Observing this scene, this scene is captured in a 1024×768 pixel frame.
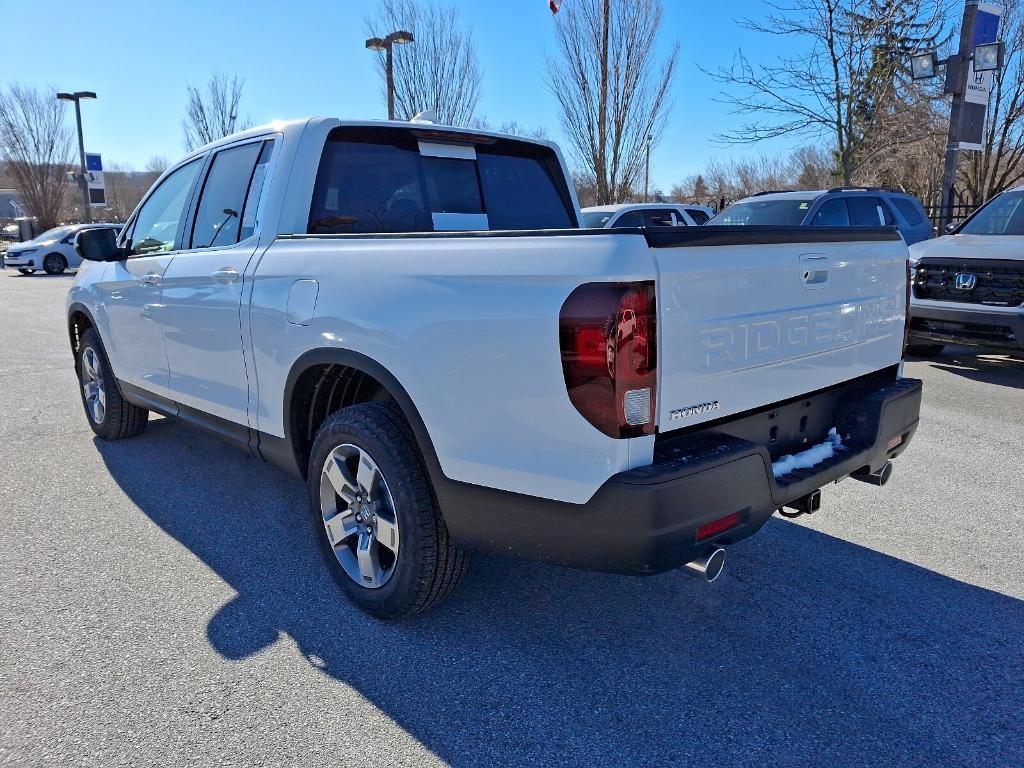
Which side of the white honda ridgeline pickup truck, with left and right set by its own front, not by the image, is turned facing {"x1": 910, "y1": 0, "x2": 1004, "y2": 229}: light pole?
right

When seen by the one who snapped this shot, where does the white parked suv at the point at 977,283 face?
facing the viewer and to the left of the viewer

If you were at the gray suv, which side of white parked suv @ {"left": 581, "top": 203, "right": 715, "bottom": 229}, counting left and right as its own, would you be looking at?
left

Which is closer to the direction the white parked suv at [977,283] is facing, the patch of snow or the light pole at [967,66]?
the patch of snow

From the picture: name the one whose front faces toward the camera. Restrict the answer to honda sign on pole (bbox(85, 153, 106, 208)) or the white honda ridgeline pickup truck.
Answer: the honda sign on pole

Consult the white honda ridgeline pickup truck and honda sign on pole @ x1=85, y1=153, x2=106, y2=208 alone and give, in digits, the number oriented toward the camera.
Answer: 1

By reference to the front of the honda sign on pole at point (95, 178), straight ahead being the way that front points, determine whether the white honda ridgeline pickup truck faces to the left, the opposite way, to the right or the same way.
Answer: the opposite way

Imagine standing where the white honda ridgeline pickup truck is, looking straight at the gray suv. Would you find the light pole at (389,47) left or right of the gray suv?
left

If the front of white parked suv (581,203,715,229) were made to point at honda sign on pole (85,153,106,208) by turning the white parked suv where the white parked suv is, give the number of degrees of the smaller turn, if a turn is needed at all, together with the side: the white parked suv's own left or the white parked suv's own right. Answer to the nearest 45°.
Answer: approximately 90° to the white parked suv's own right

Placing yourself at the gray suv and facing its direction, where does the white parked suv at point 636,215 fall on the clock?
The white parked suv is roughly at 2 o'clock from the gray suv.

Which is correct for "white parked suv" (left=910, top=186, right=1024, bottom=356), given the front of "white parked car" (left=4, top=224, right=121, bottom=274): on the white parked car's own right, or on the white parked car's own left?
on the white parked car's own left

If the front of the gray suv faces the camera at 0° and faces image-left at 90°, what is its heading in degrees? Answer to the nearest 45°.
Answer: approximately 45°

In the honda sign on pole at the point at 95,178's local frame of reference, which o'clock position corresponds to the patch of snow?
The patch of snow is roughly at 12 o'clock from the honda sign on pole.

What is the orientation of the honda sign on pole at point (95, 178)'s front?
toward the camera

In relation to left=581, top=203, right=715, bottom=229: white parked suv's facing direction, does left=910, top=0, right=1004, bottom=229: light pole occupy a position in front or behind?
behind
